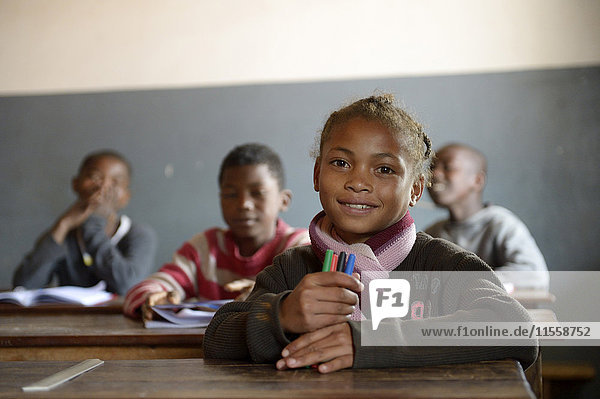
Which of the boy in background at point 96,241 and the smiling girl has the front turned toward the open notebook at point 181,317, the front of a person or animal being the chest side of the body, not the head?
the boy in background

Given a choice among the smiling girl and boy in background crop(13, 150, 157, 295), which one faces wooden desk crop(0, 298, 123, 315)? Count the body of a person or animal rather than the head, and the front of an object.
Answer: the boy in background

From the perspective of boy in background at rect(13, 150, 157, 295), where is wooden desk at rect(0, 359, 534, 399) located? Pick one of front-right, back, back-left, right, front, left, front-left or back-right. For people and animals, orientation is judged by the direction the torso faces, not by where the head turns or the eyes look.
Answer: front

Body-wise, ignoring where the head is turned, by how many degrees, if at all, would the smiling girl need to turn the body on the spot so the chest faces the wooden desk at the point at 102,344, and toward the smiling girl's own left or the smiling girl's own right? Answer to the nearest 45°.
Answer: approximately 135° to the smiling girl's own right

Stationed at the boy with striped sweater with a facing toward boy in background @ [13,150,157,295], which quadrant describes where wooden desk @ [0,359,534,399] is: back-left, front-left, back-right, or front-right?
back-left

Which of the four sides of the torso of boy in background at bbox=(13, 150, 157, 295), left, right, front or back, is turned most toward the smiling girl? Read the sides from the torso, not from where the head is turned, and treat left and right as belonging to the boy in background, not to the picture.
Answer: front

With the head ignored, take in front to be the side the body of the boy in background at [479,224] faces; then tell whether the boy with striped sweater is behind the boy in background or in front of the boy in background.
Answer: in front

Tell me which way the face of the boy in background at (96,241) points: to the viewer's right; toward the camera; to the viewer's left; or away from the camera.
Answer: toward the camera

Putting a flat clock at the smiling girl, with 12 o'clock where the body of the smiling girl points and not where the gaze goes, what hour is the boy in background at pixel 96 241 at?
The boy in background is roughly at 5 o'clock from the smiling girl.

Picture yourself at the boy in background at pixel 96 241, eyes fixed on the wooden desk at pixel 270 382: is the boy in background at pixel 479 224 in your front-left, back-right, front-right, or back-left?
front-left

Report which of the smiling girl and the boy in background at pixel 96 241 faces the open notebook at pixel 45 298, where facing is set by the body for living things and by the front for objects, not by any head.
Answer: the boy in background

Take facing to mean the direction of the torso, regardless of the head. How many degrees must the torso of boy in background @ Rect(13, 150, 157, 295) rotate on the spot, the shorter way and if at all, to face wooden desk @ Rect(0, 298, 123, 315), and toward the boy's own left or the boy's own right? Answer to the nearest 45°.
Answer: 0° — they already face it

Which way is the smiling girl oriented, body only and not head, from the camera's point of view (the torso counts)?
toward the camera

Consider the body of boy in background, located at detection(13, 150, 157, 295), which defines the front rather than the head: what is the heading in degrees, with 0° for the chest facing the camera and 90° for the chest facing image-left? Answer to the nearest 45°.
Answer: approximately 0°

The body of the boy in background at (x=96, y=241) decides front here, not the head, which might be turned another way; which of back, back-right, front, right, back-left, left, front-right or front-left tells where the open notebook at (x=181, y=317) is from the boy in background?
front

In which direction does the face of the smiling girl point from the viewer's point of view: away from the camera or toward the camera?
toward the camera

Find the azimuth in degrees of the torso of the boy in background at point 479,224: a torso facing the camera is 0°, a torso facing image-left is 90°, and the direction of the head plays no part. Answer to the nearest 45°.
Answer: approximately 45°
